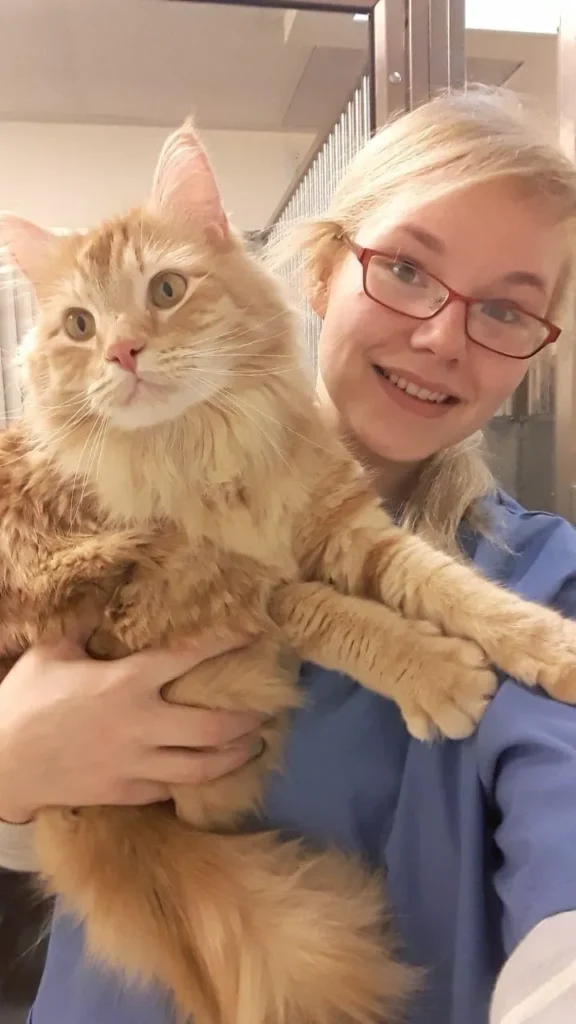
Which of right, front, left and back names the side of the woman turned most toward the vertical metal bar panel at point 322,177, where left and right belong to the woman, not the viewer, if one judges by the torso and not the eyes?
back

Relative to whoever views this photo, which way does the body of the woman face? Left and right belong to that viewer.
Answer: facing the viewer

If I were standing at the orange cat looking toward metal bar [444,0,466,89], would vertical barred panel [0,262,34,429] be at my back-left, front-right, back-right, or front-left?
front-left
